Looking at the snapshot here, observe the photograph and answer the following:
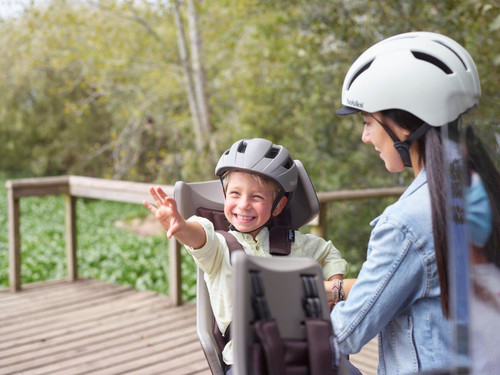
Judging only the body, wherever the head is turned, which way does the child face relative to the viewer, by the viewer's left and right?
facing the viewer

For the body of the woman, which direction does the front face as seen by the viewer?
to the viewer's left

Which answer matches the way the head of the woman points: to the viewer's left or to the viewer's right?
to the viewer's left

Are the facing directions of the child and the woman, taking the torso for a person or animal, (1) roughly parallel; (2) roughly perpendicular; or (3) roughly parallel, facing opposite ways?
roughly perpendicular

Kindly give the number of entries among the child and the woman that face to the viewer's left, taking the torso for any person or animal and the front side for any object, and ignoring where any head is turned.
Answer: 1

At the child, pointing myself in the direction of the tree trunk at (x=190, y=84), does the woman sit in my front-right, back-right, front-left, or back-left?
back-right

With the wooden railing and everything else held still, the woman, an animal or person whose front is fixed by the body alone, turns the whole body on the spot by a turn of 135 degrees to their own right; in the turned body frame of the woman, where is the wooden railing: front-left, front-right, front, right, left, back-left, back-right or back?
left

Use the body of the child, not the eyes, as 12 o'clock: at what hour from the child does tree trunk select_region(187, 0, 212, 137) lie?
The tree trunk is roughly at 6 o'clock from the child.

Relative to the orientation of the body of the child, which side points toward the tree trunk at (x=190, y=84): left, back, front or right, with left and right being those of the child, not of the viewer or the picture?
back

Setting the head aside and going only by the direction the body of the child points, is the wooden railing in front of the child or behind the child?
behind
